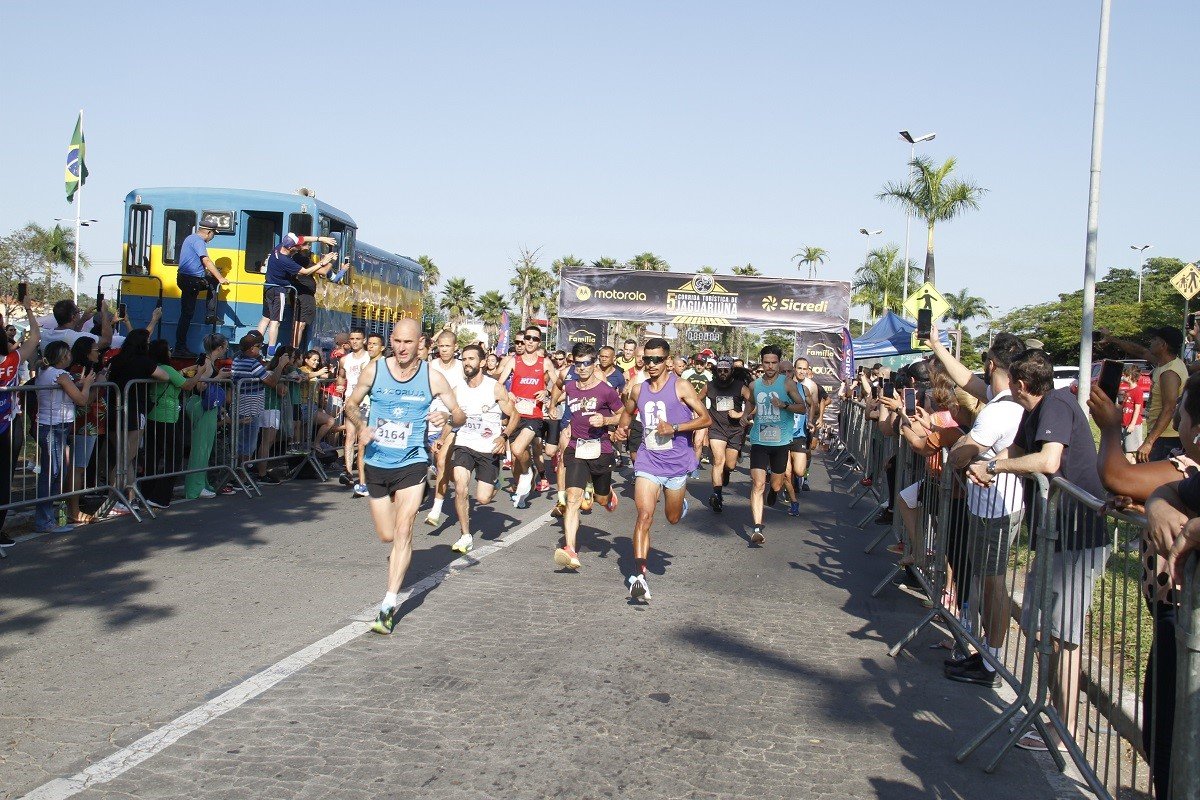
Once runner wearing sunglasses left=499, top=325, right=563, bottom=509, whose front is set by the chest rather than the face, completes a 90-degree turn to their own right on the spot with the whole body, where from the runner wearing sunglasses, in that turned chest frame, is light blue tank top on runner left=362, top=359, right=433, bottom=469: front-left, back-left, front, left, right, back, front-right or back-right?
left

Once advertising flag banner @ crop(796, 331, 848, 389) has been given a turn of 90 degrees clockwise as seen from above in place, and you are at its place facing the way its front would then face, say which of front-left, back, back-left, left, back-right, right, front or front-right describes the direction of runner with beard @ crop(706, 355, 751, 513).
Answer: left

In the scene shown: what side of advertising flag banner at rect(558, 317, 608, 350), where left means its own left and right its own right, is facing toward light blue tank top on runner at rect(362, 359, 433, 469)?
front

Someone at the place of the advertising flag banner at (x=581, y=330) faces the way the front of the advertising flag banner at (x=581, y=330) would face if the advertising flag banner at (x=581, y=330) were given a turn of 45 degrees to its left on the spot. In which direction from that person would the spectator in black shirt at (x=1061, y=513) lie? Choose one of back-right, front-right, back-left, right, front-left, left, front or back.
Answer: front-right

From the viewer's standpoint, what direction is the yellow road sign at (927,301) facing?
toward the camera

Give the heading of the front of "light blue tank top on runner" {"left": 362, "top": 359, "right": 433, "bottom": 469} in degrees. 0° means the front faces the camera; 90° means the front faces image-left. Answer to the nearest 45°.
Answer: approximately 0°

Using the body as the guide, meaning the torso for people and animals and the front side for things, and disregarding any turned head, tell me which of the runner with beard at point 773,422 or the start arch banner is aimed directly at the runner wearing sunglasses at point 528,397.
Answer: the start arch banner

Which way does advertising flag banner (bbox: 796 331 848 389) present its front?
toward the camera

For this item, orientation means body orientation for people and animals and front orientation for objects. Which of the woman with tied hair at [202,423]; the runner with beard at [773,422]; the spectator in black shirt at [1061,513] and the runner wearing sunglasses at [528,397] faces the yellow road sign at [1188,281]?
the woman with tied hair

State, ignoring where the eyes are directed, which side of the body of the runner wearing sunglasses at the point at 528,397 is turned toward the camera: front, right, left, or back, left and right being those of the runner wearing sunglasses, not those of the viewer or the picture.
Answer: front

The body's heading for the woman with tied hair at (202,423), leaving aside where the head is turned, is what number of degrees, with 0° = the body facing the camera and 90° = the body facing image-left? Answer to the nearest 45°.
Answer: approximately 270°

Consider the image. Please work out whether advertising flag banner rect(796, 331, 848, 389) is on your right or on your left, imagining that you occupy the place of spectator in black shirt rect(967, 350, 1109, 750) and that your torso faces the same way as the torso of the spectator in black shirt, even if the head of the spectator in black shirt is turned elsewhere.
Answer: on your right

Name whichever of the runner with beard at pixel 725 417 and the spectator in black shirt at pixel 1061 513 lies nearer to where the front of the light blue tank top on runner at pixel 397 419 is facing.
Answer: the spectator in black shirt
